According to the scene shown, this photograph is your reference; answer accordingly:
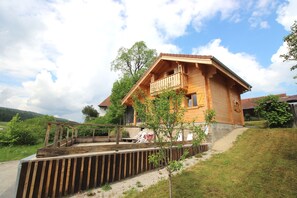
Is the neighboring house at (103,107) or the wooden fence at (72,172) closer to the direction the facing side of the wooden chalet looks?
the wooden fence

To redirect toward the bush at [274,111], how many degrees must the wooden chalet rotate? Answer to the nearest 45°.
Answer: approximately 135° to its left

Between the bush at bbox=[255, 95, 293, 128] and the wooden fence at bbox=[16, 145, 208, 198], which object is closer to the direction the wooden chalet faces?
the wooden fence

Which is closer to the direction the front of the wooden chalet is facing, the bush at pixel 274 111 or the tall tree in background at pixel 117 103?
the tall tree in background

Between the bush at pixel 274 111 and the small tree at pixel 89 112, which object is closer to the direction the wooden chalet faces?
the small tree

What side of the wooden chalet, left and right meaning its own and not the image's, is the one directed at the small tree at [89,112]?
right

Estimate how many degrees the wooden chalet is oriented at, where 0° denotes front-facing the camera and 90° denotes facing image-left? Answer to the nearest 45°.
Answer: approximately 45°

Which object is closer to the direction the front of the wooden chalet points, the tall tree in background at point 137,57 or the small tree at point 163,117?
the small tree

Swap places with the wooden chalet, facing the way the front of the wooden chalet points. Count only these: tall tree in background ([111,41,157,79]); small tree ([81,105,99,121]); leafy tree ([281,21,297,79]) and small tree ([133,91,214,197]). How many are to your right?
2

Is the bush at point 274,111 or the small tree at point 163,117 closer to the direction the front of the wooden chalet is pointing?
the small tree

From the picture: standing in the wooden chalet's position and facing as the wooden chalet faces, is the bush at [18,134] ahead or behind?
ahead

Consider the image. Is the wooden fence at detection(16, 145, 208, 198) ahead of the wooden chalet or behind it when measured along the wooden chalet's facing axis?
ahead

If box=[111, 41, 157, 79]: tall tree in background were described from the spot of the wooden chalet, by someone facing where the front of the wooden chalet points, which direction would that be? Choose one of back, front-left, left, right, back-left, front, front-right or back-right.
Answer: right

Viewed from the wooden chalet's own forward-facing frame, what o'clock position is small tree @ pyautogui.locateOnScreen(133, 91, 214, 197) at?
The small tree is roughly at 11 o'clock from the wooden chalet.

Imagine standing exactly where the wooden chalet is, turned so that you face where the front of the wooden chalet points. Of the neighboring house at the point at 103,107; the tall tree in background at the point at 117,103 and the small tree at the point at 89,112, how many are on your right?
3

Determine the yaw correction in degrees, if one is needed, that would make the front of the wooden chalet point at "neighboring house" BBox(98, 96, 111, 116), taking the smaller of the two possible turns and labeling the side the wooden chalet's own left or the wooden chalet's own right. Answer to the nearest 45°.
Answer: approximately 90° to the wooden chalet's own right

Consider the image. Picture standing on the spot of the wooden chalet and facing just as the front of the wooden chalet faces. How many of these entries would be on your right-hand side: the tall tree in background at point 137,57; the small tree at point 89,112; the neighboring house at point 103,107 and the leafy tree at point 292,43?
3

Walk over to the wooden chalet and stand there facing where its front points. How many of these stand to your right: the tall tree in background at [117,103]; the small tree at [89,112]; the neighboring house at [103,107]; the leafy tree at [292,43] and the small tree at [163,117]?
3
